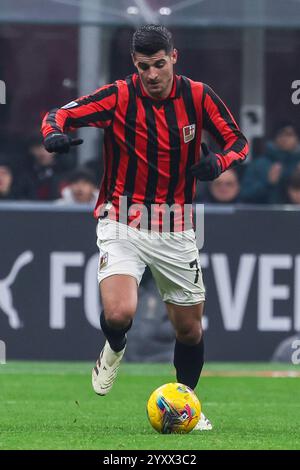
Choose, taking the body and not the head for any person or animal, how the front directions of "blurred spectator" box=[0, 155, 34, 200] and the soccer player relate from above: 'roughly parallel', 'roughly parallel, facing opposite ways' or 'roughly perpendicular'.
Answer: roughly parallel

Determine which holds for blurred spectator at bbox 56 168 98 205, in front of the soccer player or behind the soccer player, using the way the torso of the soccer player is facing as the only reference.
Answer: behind

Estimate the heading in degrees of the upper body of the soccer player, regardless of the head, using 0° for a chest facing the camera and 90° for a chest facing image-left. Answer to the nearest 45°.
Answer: approximately 0°

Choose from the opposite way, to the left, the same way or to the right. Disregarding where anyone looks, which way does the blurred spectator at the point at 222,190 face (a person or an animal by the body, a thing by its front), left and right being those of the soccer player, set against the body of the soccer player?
the same way

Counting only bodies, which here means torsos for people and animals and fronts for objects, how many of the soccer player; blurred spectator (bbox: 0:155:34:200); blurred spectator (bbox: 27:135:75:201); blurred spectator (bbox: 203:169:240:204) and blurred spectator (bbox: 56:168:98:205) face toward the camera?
5

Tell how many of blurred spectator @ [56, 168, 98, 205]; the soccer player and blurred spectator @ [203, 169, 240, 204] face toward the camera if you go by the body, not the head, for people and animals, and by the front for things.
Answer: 3

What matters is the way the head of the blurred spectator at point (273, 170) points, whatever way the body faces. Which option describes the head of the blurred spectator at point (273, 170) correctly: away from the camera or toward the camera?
toward the camera

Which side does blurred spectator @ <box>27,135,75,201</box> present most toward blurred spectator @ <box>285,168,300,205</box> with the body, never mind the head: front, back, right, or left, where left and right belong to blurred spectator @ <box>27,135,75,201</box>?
left

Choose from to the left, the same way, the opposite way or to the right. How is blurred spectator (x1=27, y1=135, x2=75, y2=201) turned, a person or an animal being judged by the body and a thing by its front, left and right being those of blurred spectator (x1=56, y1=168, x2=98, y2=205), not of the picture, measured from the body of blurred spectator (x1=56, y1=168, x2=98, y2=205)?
the same way

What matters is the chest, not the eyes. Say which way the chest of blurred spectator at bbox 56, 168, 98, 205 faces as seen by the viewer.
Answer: toward the camera

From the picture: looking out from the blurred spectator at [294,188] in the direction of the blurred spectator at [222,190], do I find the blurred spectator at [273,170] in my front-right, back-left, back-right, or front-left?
front-right

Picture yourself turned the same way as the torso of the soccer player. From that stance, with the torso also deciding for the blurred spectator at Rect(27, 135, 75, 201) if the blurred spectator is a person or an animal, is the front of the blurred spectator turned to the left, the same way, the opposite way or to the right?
the same way

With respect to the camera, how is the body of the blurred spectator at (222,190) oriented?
toward the camera

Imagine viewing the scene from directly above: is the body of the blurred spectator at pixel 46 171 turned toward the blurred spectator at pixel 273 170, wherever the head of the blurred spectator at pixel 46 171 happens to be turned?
no

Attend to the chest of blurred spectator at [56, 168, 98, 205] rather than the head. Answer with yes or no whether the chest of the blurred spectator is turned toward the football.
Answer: yes

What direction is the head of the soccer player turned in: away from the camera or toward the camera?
toward the camera

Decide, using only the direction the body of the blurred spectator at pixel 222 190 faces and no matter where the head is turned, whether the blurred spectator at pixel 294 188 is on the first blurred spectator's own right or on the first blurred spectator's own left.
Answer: on the first blurred spectator's own left
